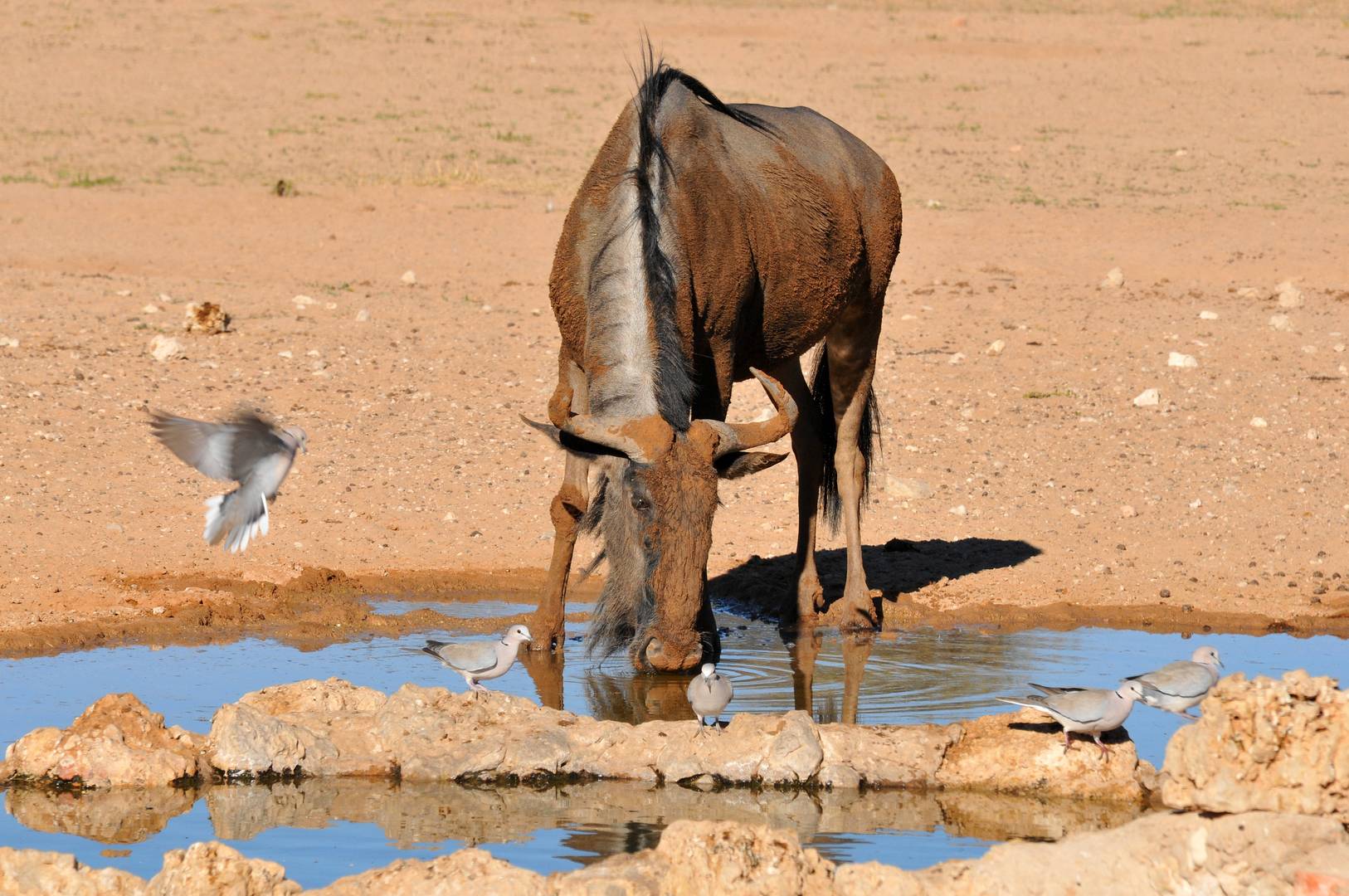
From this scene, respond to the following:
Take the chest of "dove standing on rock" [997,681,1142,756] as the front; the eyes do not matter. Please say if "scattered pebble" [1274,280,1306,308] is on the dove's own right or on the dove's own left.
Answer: on the dove's own left

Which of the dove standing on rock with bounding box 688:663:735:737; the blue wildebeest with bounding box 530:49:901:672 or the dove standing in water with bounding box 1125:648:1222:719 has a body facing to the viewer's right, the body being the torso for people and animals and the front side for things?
the dove standing in water with bounding box 1125:648:1222:719

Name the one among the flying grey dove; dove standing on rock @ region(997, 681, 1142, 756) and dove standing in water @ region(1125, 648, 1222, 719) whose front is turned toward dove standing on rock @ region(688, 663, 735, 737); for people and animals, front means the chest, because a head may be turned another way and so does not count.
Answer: the flying grey dove

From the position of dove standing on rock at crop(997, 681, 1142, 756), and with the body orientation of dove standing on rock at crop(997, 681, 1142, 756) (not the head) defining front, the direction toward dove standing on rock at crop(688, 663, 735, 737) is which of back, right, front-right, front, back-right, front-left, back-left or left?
back

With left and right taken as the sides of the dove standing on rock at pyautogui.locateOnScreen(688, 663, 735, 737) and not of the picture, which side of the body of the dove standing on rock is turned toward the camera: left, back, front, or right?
front

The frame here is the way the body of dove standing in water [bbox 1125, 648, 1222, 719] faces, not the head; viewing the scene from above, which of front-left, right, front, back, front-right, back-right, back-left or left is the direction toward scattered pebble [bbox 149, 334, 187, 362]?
back-left

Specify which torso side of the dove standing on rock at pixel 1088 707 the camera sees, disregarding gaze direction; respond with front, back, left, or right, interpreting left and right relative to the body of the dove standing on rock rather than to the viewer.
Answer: right

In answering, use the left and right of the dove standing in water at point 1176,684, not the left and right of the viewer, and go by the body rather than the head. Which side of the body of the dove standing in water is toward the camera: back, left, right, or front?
right

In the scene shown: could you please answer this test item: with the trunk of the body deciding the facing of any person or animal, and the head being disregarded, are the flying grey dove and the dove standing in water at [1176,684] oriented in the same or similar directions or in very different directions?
same or similar directions

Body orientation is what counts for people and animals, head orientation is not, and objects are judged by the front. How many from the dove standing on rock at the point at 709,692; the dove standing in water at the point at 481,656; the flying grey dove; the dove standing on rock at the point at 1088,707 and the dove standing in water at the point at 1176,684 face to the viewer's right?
4

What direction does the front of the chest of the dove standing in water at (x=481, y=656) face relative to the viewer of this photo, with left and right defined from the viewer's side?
facing to the right of the viewer

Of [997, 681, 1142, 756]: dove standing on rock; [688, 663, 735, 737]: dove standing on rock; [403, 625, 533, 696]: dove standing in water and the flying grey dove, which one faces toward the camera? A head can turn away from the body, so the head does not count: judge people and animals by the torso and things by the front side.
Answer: [688, 663, 735, 737]: dove standing on rock

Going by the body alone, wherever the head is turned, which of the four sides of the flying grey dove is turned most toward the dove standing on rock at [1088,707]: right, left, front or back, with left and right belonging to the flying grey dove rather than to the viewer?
front

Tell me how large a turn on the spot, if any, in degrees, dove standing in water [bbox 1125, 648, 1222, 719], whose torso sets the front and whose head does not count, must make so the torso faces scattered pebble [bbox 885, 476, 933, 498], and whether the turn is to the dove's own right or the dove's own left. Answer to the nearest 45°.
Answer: approximately 90° to the dove's own left

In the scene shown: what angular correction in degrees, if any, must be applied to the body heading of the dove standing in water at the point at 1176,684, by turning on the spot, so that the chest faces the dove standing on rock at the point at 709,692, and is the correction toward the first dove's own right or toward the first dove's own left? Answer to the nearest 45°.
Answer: approximately 180°

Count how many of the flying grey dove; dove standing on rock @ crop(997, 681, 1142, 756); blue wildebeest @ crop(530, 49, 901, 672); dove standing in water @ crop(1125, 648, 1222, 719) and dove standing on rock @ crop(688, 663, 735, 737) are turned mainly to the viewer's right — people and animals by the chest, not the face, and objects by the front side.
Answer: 3

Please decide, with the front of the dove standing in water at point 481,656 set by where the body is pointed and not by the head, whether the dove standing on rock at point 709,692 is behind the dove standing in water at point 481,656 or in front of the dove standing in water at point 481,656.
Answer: in front

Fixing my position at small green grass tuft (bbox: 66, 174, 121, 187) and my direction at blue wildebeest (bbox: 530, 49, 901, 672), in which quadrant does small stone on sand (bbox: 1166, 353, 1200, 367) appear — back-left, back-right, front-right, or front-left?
front-left

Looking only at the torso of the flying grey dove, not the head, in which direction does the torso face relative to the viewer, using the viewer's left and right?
facing to the right of the viewer
